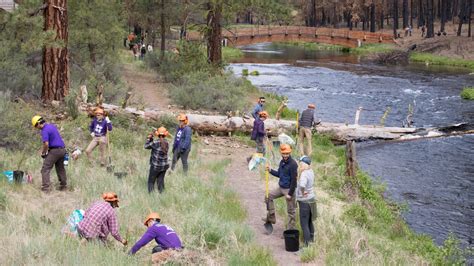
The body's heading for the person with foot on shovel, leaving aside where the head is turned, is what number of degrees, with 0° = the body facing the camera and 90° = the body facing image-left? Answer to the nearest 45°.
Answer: approximately 45°

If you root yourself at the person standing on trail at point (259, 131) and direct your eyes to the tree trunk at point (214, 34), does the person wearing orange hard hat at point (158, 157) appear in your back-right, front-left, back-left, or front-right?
back-left

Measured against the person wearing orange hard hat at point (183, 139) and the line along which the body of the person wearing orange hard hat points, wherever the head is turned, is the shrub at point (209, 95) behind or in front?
behind

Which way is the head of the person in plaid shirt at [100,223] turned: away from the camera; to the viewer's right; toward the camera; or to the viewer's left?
to the viewer's right
